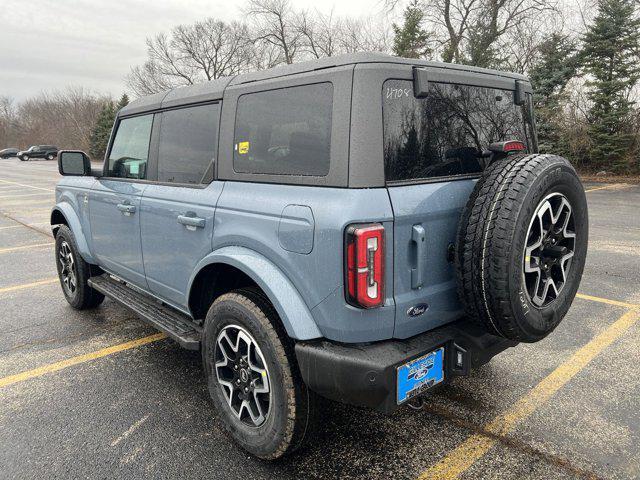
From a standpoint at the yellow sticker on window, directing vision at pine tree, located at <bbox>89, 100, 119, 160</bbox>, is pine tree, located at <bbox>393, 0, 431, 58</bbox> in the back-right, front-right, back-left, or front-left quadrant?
front-right

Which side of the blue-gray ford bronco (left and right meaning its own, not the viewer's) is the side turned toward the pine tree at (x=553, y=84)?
right

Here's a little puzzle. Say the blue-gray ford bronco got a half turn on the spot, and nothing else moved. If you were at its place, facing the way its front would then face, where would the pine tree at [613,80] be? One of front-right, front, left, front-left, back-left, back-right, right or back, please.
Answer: left

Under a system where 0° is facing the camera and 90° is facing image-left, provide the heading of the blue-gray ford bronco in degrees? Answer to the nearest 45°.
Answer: approximately 135°

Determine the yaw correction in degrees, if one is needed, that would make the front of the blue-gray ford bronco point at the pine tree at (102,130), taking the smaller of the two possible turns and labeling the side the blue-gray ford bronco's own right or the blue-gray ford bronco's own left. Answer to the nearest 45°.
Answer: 0° — it already faces it

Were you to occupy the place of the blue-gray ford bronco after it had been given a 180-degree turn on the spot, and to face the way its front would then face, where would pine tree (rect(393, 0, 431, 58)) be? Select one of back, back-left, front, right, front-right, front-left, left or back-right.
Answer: back-left
